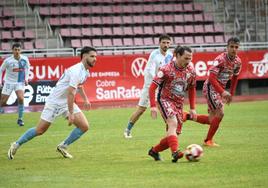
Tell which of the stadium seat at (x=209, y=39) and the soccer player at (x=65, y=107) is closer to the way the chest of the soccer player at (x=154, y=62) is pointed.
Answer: the soccer player

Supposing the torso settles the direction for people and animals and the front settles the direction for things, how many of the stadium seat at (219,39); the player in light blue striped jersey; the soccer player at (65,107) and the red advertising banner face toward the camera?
3

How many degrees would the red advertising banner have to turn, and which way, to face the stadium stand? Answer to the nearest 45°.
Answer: approximately 180°

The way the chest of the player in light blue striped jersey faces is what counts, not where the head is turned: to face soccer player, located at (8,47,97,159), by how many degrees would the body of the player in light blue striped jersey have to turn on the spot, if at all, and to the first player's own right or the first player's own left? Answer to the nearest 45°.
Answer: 0° — they already face them

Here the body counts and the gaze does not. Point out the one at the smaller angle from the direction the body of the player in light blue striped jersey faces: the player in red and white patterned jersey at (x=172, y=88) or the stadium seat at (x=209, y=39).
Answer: the player in red and white patterned jersey

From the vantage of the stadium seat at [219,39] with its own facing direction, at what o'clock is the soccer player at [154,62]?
The soccer player is roughly at 12 o'clock from the stadium seat.

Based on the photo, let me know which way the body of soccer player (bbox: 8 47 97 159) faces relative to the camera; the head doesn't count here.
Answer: to the viewer's right

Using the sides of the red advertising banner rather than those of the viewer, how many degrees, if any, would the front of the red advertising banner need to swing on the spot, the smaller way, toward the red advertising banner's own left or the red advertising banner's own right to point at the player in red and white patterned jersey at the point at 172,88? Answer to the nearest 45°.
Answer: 0° — it already faces them

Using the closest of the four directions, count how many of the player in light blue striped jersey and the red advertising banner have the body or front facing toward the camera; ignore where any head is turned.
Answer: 2
